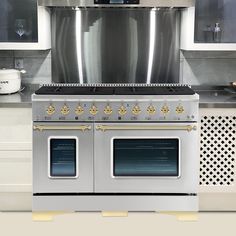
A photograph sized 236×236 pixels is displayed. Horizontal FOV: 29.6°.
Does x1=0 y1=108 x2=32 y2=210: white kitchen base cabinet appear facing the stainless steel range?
no

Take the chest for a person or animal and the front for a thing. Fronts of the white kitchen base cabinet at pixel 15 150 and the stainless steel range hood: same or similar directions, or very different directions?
same or similar directions

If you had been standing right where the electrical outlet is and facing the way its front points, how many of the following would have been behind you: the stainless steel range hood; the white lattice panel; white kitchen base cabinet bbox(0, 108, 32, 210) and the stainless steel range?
0

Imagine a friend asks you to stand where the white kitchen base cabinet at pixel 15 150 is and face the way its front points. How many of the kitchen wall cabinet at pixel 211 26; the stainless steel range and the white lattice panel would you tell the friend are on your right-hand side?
0

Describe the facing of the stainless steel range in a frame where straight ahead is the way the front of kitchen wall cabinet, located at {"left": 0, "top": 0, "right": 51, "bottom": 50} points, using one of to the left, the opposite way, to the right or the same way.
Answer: the same way

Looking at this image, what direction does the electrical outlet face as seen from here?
toward the camera

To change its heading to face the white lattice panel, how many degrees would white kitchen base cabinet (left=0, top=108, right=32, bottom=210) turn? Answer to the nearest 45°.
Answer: approximately 90° to its left

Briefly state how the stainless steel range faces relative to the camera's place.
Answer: facing the viewer

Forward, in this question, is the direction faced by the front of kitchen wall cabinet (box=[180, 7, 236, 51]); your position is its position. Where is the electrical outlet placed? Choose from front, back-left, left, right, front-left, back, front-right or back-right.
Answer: right

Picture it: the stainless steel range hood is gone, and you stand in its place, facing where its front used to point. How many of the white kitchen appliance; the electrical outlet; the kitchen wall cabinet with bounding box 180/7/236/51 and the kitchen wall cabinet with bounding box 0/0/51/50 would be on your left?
1

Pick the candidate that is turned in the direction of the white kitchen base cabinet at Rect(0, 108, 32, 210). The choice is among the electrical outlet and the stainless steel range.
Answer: the electrical outlet

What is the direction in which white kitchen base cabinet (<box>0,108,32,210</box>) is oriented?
toward the camera

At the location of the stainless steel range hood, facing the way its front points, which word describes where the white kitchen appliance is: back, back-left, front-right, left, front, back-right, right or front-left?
right

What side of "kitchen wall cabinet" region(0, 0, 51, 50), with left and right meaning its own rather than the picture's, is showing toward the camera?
front

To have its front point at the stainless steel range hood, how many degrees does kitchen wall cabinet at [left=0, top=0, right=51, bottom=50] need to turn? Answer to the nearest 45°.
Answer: approximately 90° to its left
